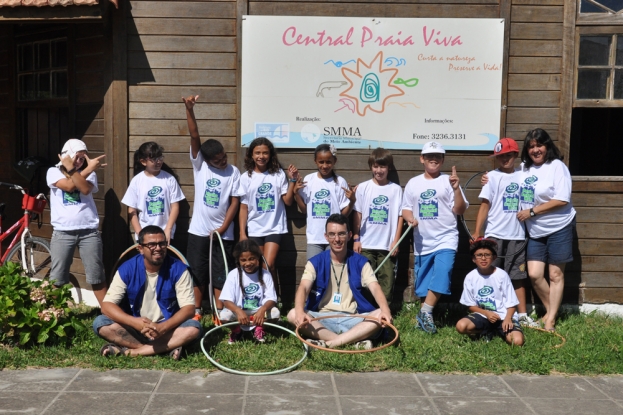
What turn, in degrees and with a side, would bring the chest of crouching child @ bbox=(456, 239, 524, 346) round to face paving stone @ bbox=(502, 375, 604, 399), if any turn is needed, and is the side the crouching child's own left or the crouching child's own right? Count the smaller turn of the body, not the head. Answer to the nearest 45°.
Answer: approximately 45° to the crouching child's own left

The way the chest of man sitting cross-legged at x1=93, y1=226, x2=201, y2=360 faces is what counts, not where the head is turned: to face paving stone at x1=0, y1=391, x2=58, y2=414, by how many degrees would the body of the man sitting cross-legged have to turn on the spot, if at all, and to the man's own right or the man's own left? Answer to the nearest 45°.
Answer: approximately 45° to the man's own right

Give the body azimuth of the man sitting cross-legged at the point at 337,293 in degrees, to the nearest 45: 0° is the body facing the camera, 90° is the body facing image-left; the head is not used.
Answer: approximately 0°

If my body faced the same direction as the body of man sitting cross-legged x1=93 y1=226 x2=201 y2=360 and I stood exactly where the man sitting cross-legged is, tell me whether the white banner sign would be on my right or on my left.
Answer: on my left

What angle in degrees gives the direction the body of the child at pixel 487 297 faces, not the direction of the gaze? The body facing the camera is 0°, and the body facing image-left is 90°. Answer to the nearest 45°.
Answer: approximately 0°
